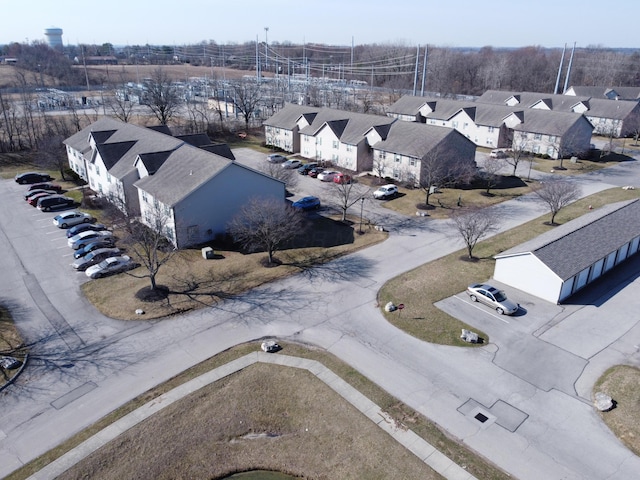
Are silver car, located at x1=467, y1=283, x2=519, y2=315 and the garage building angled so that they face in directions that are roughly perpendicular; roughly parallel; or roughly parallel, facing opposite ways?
roughly parallel

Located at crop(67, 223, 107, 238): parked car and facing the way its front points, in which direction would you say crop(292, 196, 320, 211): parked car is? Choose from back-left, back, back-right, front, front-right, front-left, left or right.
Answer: front

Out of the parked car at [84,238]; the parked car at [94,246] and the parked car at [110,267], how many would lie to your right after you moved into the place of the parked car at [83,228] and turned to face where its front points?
3

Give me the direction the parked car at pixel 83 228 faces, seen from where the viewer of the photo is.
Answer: facing to the right of the viewer

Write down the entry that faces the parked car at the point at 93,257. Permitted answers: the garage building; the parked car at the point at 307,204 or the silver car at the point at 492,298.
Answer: the parked car at the point at 307,204

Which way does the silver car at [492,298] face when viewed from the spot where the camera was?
facing the viewer and to the right of the viewer

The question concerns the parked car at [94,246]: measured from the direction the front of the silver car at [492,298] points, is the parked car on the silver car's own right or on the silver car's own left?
on the silver car's own right

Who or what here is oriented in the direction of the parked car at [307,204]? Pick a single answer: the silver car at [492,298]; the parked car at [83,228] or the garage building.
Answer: the parked car at [83,228]

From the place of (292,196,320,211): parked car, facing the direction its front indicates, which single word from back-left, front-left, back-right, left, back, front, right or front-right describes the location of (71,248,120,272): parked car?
front

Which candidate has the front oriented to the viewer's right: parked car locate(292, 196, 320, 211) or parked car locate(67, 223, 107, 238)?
parked car locate(67, 223, 107, 238)

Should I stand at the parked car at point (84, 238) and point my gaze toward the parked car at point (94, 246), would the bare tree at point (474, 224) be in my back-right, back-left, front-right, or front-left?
front-left

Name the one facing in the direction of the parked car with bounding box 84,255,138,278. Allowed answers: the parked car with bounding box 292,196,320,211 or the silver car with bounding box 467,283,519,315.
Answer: the parked car with bounding box 292,196,320,211

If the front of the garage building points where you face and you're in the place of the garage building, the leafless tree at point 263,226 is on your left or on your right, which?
on your right

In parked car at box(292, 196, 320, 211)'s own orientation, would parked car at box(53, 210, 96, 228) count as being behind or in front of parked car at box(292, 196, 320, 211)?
in front

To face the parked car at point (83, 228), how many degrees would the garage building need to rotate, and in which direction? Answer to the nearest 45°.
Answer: approximately 135° to its right

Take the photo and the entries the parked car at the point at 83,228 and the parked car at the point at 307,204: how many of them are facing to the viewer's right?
1

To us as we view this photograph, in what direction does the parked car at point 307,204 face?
facing the viewer and to the left of the viewer

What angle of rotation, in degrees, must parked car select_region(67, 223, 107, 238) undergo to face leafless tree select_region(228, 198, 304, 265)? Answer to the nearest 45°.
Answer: approximately 45° to its right
